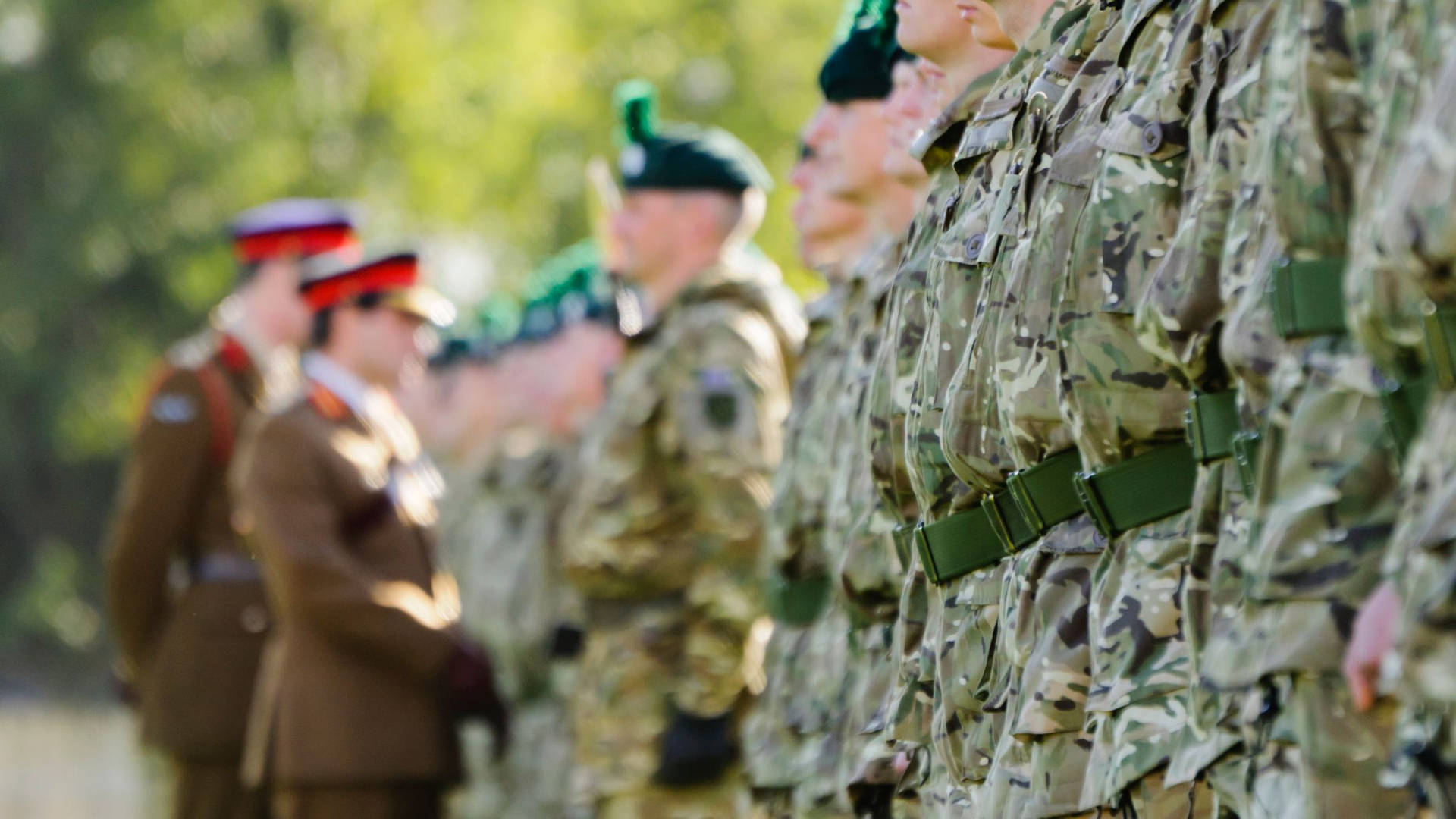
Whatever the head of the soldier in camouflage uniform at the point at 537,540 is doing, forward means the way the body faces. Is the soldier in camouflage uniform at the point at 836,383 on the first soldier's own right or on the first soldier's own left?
on the first soldier's own left

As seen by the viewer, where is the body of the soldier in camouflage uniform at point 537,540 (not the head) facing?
to the viewer's left

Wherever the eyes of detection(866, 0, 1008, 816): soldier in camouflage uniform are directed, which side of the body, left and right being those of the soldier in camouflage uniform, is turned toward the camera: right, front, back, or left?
left

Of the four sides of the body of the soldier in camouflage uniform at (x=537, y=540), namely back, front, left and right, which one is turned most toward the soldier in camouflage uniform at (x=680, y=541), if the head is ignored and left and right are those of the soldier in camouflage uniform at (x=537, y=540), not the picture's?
left

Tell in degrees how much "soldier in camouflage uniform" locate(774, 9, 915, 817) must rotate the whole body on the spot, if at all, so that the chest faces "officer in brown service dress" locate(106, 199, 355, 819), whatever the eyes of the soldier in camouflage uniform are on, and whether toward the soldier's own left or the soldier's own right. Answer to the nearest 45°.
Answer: approximately 45° to the soldier's own right

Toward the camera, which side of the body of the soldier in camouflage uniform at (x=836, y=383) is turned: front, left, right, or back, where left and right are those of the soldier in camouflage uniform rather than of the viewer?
left
